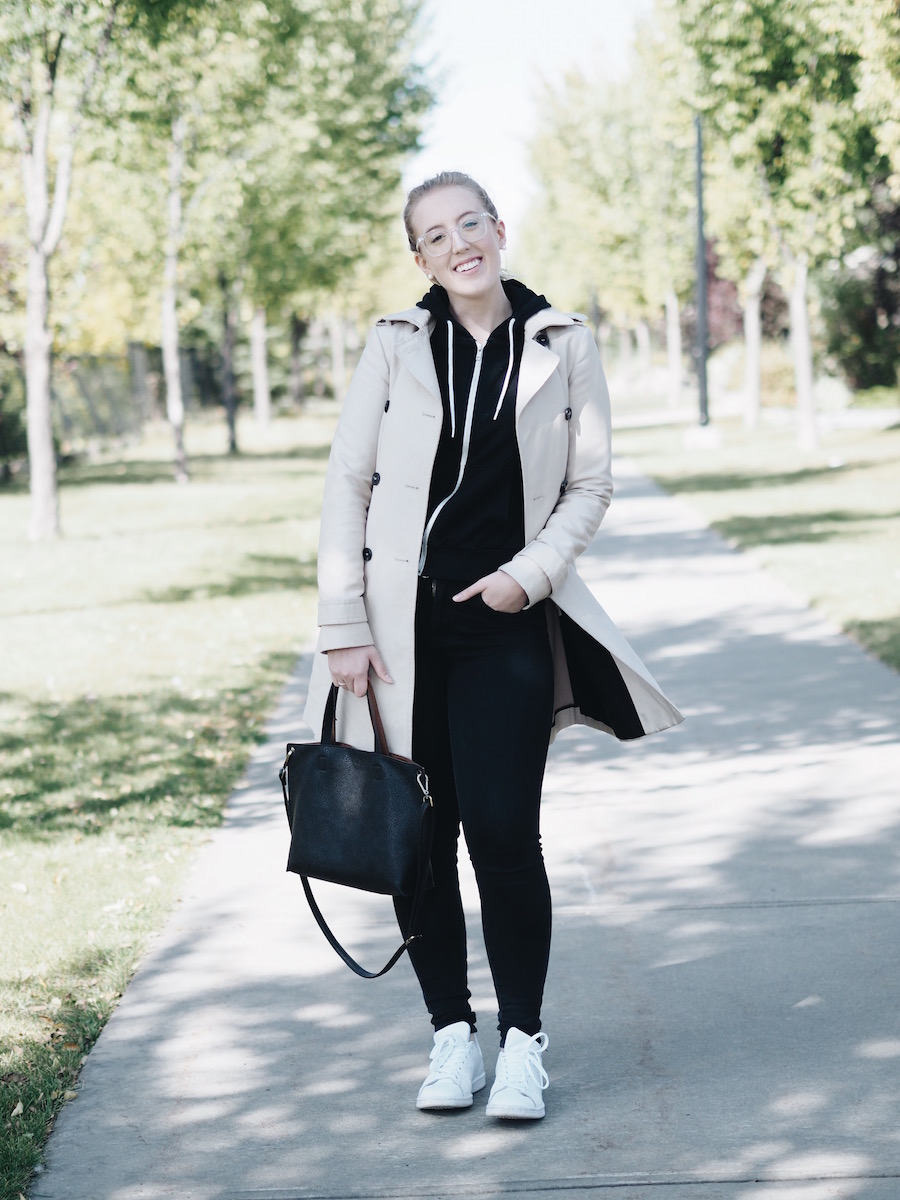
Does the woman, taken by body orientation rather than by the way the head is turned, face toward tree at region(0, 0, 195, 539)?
no

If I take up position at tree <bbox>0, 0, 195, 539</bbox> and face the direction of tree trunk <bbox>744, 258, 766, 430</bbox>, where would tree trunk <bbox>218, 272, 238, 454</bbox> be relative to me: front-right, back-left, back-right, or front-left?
front-left

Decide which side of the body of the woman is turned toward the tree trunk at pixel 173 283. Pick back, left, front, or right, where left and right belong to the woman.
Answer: back

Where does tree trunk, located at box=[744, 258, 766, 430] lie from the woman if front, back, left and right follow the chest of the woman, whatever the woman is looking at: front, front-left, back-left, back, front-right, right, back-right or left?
back

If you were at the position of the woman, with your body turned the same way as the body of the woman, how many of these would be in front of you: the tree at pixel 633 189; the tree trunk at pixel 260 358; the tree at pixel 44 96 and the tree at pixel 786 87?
0

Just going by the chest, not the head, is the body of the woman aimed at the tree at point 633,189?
no

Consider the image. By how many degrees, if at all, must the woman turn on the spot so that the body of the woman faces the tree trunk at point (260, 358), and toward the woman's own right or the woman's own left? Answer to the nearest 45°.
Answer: approximately 180°

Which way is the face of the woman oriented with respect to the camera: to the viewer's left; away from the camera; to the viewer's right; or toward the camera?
toward the camera

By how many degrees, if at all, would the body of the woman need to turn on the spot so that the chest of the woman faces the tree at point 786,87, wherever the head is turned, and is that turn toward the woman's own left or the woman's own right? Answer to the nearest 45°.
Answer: approximately 180°

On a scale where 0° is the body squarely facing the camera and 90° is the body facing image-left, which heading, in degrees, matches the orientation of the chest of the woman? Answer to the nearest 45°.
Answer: approximately 0°

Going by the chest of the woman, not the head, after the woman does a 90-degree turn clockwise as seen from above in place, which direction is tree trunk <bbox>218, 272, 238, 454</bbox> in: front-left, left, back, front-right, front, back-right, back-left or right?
right
